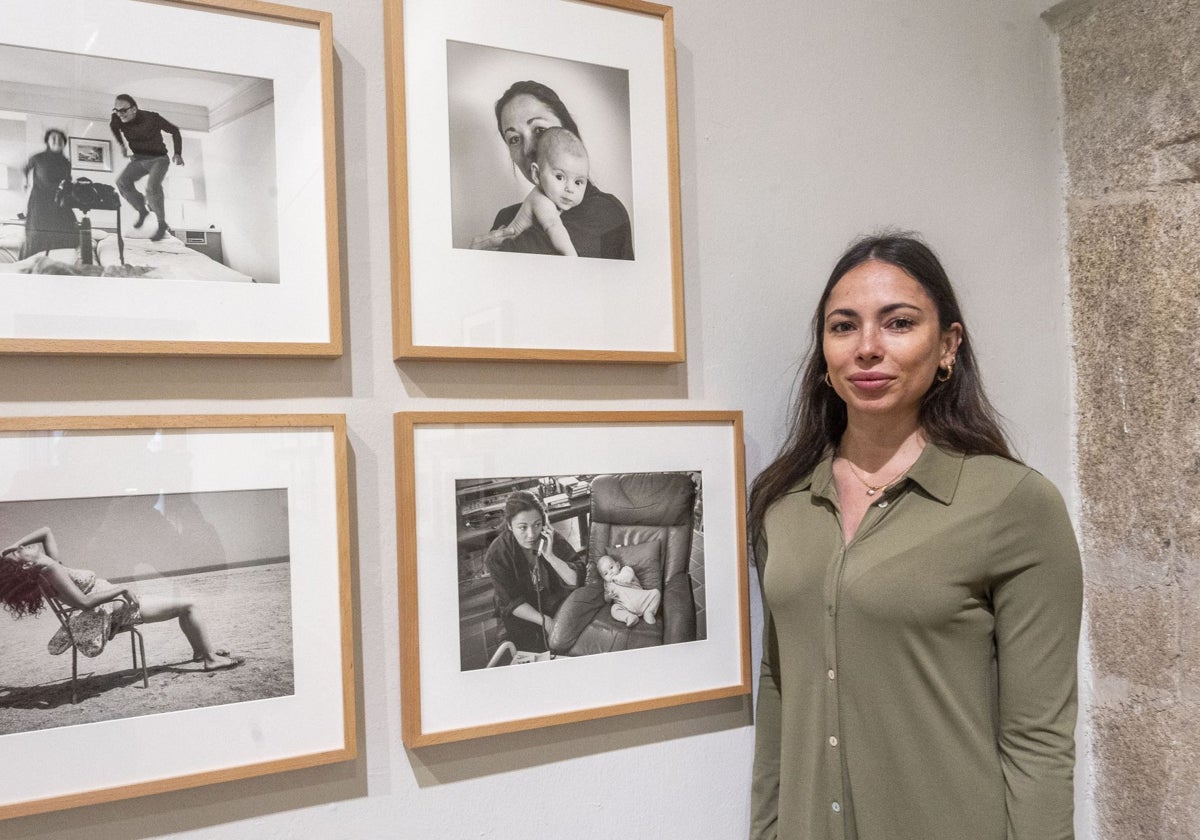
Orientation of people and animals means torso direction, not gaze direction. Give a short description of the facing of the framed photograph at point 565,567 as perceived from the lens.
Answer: facing the viewer and to the right of the viewer

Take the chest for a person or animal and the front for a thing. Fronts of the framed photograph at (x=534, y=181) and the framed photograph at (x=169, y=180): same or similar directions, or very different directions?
same or similar directions

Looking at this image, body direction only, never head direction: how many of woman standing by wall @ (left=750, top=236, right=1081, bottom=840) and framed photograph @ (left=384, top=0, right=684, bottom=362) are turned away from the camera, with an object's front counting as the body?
0

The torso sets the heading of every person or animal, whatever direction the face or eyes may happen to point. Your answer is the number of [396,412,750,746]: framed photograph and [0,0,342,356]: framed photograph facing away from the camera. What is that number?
0

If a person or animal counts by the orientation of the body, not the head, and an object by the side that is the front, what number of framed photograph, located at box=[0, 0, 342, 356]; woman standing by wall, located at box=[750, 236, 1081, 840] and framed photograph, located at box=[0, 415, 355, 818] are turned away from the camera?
0

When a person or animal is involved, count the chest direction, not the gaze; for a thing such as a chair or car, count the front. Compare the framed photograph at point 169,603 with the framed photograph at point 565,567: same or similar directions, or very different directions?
same or similar directions

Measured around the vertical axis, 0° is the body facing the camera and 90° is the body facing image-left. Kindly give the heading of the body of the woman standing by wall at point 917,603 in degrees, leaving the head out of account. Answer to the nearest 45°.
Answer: approximately 45°

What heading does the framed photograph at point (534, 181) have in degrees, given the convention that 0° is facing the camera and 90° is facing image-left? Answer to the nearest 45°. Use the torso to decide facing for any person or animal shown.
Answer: approximately 315°

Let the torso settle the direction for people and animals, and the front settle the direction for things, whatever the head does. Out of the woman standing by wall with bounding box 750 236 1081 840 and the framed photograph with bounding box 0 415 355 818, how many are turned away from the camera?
0

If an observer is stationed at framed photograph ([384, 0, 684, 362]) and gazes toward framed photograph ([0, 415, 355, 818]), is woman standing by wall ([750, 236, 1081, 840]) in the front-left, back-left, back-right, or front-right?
back-left
